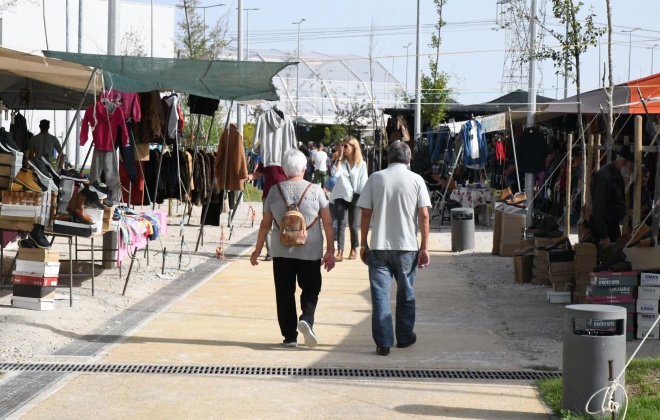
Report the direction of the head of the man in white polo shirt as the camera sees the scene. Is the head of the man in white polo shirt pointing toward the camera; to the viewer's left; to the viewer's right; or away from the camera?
away from the camera

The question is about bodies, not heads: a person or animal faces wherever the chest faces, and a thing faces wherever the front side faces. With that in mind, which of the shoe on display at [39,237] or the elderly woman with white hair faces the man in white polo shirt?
the shoe on display

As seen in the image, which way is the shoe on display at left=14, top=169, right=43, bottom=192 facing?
to the viewer's right

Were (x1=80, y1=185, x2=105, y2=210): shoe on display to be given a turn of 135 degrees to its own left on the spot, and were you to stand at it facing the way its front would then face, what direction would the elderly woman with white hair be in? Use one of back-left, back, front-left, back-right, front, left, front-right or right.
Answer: back-right

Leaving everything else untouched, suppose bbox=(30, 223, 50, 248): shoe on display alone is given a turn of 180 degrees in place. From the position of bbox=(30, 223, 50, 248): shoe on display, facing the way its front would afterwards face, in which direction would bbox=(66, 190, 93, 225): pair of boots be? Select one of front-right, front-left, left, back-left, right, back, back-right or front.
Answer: right

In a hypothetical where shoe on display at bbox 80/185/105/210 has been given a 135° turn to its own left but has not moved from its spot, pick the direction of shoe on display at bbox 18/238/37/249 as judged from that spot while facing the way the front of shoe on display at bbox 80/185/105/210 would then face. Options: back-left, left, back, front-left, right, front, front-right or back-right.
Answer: back-left

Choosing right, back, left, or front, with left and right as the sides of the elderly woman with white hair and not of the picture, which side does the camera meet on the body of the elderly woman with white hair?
back

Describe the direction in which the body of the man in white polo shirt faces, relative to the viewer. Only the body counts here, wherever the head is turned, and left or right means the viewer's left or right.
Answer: facing away from the viewer

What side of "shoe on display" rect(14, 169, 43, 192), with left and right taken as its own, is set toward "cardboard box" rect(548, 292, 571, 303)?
front
